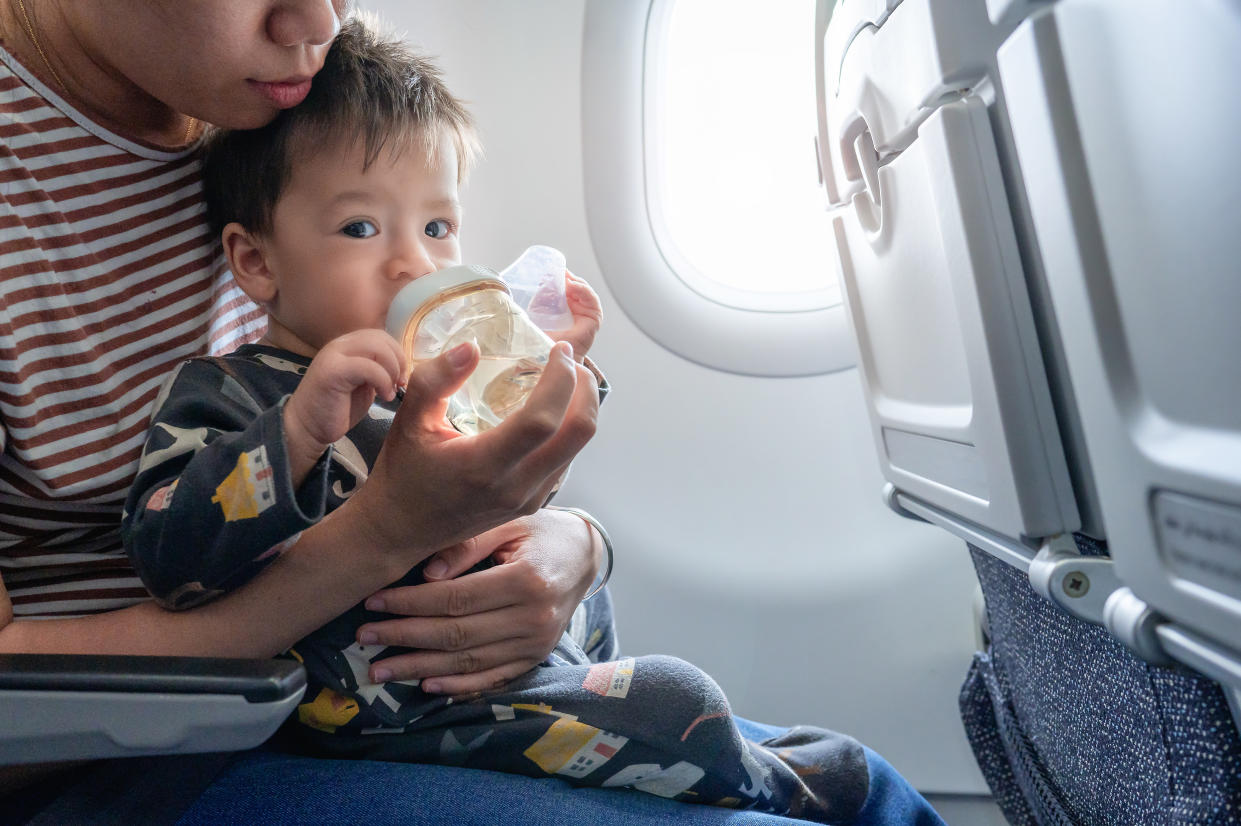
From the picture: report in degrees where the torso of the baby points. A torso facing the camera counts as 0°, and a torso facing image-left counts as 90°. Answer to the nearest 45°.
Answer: approximately 315°

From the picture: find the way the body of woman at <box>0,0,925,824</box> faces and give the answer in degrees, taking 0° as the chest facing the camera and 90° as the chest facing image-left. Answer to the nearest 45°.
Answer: approximately 315°
